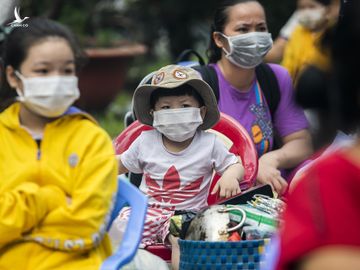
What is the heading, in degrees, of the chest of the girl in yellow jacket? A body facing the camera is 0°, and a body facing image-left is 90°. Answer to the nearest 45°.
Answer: approximately 0°

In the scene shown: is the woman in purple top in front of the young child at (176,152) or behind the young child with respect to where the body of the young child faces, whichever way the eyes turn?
behind

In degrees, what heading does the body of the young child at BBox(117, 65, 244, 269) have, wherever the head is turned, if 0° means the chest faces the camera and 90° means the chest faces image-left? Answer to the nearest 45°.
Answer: approximately 0°

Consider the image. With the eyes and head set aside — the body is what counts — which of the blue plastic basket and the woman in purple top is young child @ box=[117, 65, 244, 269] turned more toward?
the blue plastic basket

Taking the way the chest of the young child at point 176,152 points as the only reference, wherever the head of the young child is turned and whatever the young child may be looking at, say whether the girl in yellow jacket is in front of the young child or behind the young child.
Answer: in front

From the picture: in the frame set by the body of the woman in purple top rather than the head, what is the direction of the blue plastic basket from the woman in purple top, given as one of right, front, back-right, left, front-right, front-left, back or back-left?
front-right

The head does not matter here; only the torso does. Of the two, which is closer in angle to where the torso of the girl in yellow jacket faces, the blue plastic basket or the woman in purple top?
the blue plastic basket

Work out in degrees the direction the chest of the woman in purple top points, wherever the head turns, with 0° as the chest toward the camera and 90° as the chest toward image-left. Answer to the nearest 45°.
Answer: approximately 315°

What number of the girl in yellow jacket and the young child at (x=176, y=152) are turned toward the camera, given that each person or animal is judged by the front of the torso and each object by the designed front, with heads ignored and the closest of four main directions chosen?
2
